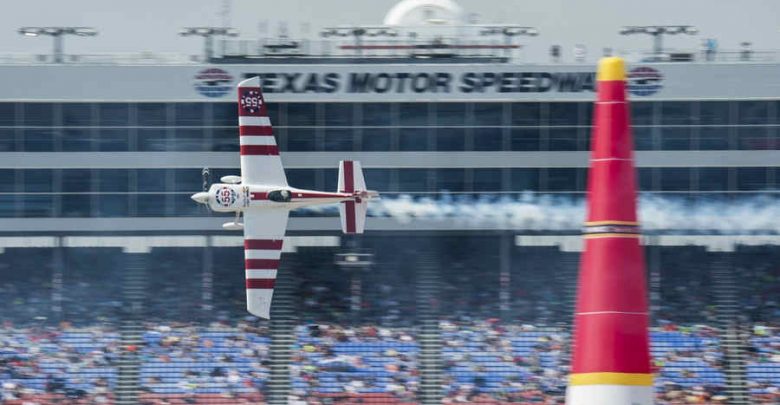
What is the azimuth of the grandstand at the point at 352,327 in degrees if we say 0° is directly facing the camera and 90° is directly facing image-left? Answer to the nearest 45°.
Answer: approximately 0°
